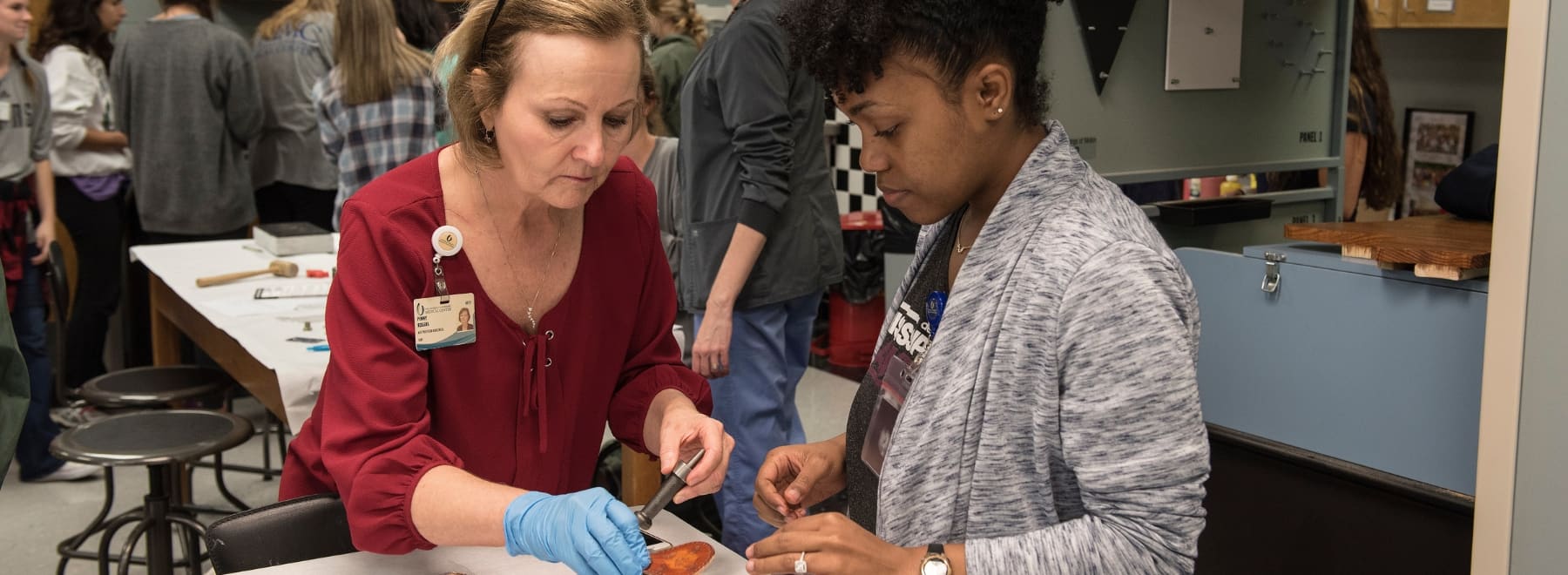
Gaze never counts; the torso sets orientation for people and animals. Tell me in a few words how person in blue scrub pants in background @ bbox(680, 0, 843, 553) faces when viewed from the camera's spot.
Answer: facing to the left of the viewer

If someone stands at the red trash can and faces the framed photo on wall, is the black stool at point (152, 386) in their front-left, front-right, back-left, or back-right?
back-right

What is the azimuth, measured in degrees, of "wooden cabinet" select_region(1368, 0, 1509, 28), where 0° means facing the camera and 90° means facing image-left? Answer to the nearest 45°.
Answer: approximately 0°

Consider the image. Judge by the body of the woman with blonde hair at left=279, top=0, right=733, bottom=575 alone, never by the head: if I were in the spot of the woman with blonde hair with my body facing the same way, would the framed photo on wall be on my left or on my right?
on my left

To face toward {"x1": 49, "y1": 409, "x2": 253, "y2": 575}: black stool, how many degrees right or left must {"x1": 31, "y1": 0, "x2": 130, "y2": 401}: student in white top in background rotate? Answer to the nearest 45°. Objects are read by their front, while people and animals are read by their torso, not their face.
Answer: approximately 90° to their right

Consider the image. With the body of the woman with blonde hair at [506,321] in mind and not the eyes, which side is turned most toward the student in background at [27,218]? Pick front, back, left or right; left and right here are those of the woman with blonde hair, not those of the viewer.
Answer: back

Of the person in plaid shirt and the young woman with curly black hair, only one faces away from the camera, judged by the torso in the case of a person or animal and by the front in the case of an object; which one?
the person in plaid shirt

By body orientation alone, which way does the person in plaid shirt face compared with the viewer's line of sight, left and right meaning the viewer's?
facing away from the viewer

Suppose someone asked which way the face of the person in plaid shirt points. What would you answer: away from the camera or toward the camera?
away from the camera

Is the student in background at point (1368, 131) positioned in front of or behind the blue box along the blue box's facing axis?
behind

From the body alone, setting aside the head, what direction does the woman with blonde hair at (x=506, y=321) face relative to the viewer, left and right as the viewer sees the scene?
facing the viewer and to the right of the viewer

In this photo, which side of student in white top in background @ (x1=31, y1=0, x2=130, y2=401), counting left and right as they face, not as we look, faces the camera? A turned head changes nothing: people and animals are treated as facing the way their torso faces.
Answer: right
